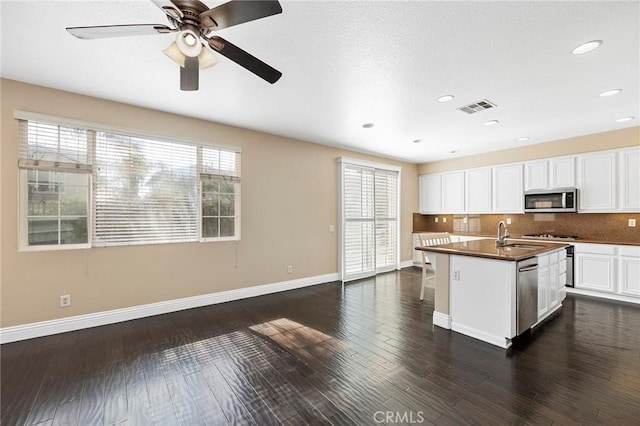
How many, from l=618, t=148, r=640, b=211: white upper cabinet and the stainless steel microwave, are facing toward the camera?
2

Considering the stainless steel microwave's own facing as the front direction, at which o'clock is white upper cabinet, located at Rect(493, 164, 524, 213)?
The white upper cabinet is roughly at 4 o'clock from the stainless steel microwave.

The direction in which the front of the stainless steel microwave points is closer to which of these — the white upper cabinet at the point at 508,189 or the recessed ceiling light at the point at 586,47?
the recessed ceiling light

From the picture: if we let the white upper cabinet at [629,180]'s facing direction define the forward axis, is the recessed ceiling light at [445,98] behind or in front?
in front

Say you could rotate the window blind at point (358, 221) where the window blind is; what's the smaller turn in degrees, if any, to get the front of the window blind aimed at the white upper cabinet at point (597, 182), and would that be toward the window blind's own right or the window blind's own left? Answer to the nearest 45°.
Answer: approximately 45° to the window blind's own left

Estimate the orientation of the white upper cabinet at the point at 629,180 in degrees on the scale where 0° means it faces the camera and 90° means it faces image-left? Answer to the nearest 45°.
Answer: approximately 0°

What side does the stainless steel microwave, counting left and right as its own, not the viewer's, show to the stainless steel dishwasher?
front

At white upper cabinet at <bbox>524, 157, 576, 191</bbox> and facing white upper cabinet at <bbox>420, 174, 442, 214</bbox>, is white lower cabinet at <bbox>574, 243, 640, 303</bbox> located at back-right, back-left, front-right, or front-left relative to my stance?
back-left

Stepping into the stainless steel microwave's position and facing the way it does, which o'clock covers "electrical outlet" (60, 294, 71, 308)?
The electrical outlet is roughly at 1 o'clock from the stainless steel microwave.
